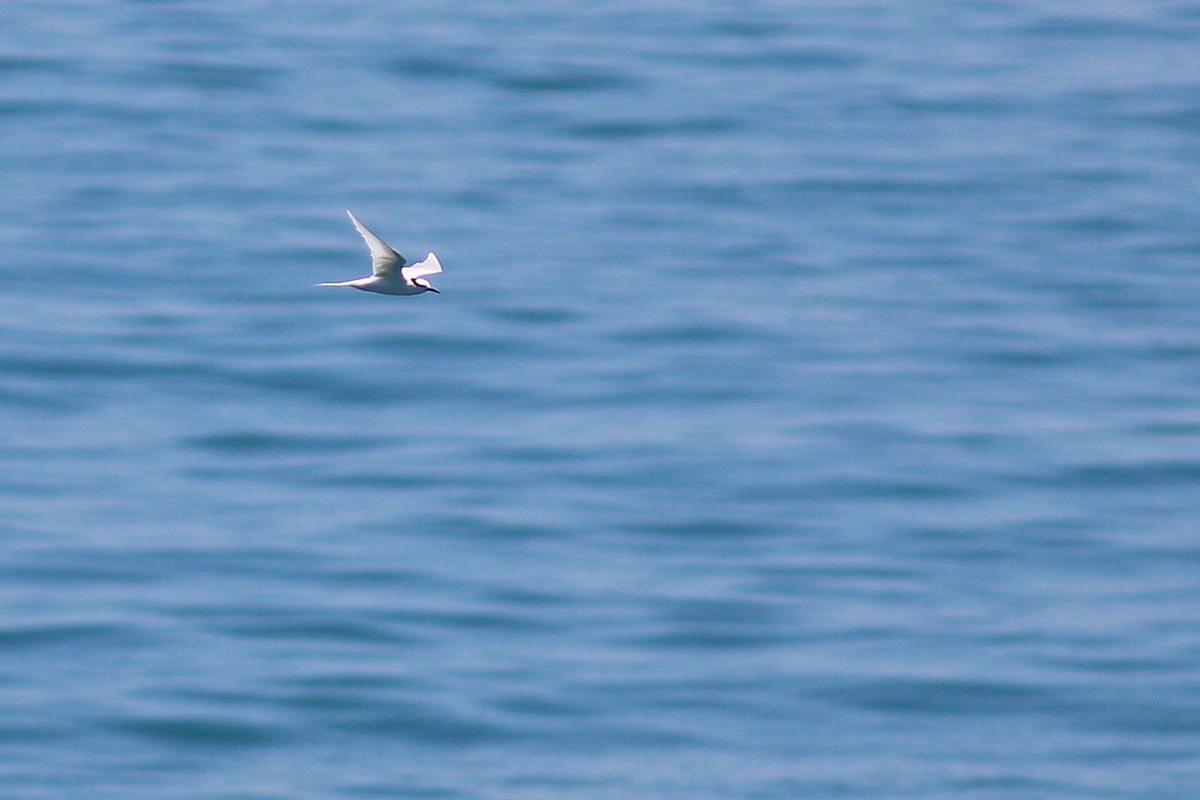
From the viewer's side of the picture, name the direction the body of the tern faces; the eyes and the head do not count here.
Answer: to the viewer's right
